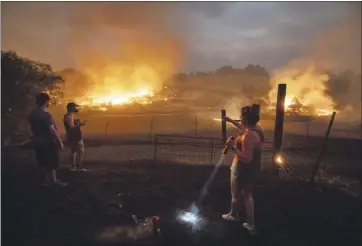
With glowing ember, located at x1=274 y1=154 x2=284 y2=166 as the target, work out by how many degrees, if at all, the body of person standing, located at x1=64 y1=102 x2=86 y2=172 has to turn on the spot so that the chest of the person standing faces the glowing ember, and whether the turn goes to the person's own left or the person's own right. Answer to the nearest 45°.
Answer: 0° — they already face it

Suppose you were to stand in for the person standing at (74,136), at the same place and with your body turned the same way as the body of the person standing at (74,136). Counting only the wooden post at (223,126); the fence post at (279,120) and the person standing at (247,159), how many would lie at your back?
0

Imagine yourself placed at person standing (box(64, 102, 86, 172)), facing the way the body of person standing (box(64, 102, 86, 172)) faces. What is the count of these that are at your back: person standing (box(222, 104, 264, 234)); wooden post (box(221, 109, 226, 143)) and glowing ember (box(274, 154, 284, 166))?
0

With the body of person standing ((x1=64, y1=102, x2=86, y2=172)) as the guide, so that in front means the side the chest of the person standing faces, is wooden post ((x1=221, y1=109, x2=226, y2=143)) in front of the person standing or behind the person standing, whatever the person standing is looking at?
in front

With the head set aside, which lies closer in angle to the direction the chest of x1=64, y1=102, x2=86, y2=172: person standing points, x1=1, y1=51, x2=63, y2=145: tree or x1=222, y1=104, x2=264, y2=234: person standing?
the person standing

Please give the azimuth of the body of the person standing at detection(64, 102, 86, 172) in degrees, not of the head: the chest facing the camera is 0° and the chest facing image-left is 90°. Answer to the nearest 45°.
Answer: approximately 270°

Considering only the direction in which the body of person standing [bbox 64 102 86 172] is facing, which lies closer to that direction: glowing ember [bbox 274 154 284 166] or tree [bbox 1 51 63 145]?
the glowing ember

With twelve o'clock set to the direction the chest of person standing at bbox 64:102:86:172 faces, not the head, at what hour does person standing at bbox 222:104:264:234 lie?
person standing at bbox 222:104:264:234 is roughly at 1 o'clock from person standing at bbox 64:102:86:172.

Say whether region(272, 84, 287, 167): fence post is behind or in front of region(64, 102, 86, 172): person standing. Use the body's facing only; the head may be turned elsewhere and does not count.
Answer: in front

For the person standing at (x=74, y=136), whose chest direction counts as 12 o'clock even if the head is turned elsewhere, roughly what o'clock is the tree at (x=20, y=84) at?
The tree is roughly at 7 o'clock from the person standing.
